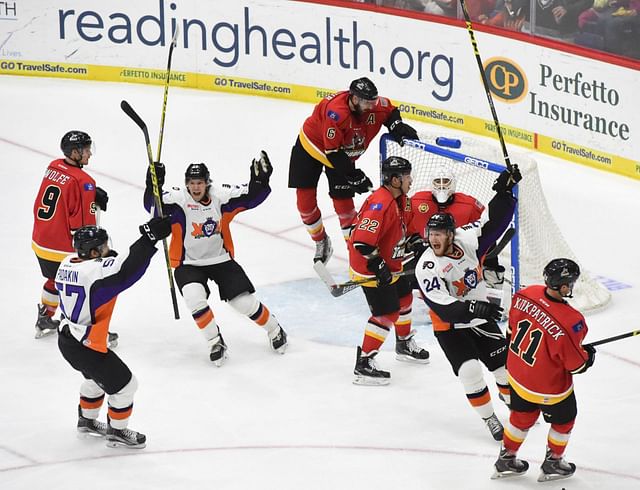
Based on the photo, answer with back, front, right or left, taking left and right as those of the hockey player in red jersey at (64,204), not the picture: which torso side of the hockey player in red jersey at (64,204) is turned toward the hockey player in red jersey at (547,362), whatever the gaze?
right

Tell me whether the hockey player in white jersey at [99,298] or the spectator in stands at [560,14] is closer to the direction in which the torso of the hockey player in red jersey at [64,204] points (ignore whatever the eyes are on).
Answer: the spectator in stands

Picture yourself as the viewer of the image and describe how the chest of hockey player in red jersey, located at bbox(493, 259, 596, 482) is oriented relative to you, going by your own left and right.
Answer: facing away from the viewer and to the right of the viewer

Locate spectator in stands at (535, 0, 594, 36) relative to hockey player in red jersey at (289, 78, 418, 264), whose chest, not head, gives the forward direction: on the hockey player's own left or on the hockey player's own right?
on the hockey player's own left

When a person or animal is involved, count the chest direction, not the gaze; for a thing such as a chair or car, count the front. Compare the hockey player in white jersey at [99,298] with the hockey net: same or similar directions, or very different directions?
very different directions

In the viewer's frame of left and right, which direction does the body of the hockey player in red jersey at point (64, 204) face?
facing away from the viewer and to the right of the viewer
